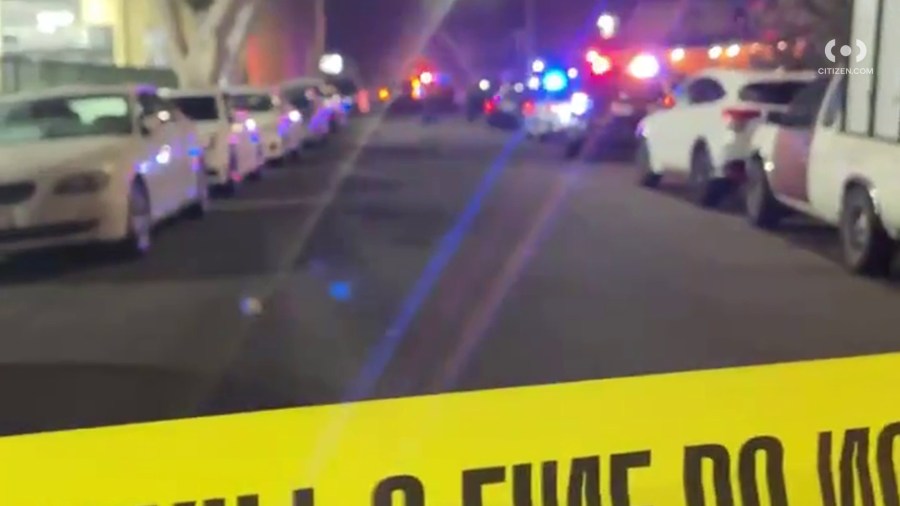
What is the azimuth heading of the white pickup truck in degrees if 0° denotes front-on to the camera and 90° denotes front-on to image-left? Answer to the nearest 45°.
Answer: approximately 135°

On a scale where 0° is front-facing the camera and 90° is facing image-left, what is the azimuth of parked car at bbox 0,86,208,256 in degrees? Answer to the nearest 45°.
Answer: approximately 45°

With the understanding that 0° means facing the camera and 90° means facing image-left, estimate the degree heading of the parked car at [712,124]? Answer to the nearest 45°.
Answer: approximately 135°

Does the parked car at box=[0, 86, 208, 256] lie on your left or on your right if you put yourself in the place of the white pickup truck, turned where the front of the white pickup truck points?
on your left

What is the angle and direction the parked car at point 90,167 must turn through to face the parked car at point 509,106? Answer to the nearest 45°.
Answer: approximately 135° to its left
